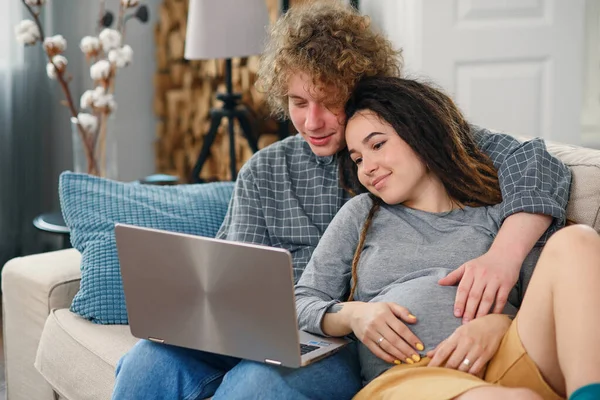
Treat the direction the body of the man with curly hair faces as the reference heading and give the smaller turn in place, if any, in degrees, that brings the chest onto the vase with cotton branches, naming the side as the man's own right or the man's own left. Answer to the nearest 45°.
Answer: approximately 90° to the man's own right

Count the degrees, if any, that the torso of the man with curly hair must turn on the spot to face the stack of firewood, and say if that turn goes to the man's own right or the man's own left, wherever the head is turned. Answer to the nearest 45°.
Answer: approximately 135° to the man's own right

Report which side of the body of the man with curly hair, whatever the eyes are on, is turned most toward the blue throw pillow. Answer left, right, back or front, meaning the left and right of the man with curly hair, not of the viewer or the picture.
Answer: right

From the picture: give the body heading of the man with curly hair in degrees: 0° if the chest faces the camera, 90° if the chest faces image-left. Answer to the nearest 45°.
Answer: approximately 45°

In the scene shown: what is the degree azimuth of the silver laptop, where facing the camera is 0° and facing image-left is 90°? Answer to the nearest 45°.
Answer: approximately 225°

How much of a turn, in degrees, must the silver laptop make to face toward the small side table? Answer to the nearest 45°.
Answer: approximately 45° to its left

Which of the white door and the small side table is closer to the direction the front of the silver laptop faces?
the white door

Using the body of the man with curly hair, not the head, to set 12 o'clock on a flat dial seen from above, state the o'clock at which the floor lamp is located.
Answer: The floor lamp is roughly at 4 o'clock from the man with curly hair.

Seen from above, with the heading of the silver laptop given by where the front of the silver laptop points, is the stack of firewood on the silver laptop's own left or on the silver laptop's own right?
on the silver laptop's own left
